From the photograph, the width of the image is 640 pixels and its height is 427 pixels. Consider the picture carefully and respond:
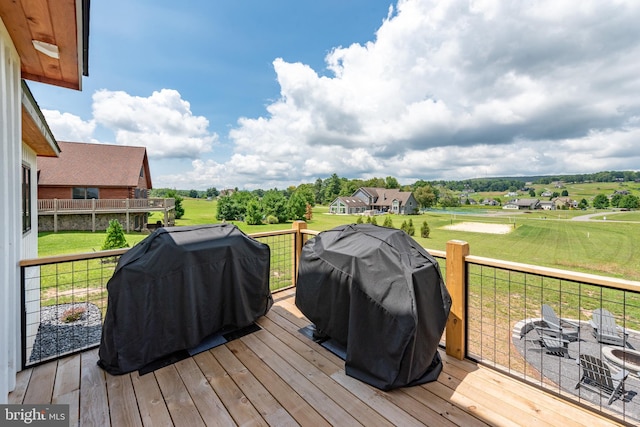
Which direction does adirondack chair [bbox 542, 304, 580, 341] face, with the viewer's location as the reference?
facing the viewer and to the right of the viewer

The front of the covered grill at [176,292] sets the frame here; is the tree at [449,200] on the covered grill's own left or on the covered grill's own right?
on the covered grill's own left

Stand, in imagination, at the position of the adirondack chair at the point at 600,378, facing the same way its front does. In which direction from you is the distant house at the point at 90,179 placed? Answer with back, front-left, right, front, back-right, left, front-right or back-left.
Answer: back-left

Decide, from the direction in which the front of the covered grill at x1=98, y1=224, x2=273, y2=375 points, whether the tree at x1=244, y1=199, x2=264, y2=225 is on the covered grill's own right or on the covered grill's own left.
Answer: on the covered grill's own left

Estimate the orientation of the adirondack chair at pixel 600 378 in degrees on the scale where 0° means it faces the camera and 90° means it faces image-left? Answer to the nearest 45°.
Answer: approximately 225°

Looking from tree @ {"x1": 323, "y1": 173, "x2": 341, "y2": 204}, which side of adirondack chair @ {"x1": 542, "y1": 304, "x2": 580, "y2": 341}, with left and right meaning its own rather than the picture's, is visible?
back

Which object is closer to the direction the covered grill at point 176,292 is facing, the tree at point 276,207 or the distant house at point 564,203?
the distant house

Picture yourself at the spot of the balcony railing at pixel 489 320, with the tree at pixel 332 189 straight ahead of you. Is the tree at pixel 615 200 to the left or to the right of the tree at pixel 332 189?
right

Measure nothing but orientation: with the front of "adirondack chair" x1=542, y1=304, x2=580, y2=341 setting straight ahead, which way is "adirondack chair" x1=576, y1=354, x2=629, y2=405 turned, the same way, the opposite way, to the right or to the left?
to the left

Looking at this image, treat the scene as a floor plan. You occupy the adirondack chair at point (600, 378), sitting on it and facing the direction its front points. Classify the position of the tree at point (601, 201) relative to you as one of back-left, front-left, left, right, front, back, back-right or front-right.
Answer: front-left

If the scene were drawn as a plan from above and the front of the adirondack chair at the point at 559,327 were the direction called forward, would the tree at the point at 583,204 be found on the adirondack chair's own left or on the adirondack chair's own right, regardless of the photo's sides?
on the adirondack chair's own left

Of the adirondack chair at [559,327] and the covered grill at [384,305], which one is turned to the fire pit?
the adirondack chair

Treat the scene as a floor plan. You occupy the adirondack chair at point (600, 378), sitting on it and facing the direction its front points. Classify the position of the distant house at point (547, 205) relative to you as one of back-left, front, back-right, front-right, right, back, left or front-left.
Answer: front-left

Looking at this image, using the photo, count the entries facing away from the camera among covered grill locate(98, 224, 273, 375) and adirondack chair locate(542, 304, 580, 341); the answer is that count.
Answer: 0
